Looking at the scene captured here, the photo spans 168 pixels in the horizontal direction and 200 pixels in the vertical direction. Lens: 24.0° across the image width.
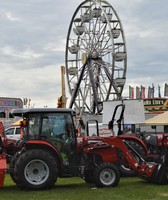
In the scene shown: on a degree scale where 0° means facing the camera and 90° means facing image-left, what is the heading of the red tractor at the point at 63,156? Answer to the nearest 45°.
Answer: approximately 270°
